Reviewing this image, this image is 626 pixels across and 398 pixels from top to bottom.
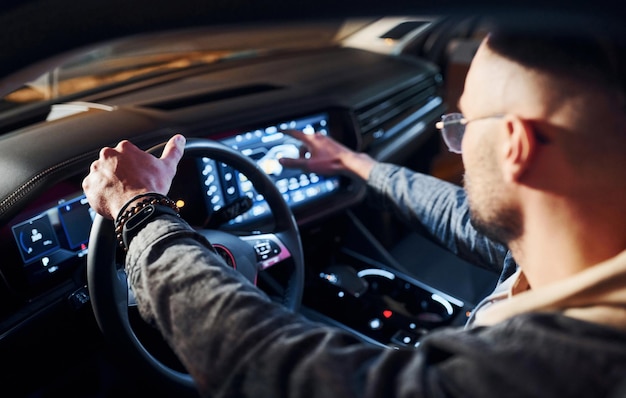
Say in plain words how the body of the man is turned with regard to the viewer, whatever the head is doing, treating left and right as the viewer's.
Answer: facing away from the viewer and to the left of the viewer

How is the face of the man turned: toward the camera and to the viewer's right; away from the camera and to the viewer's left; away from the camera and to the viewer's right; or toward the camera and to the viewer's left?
away from the camera and to the viewer's left
